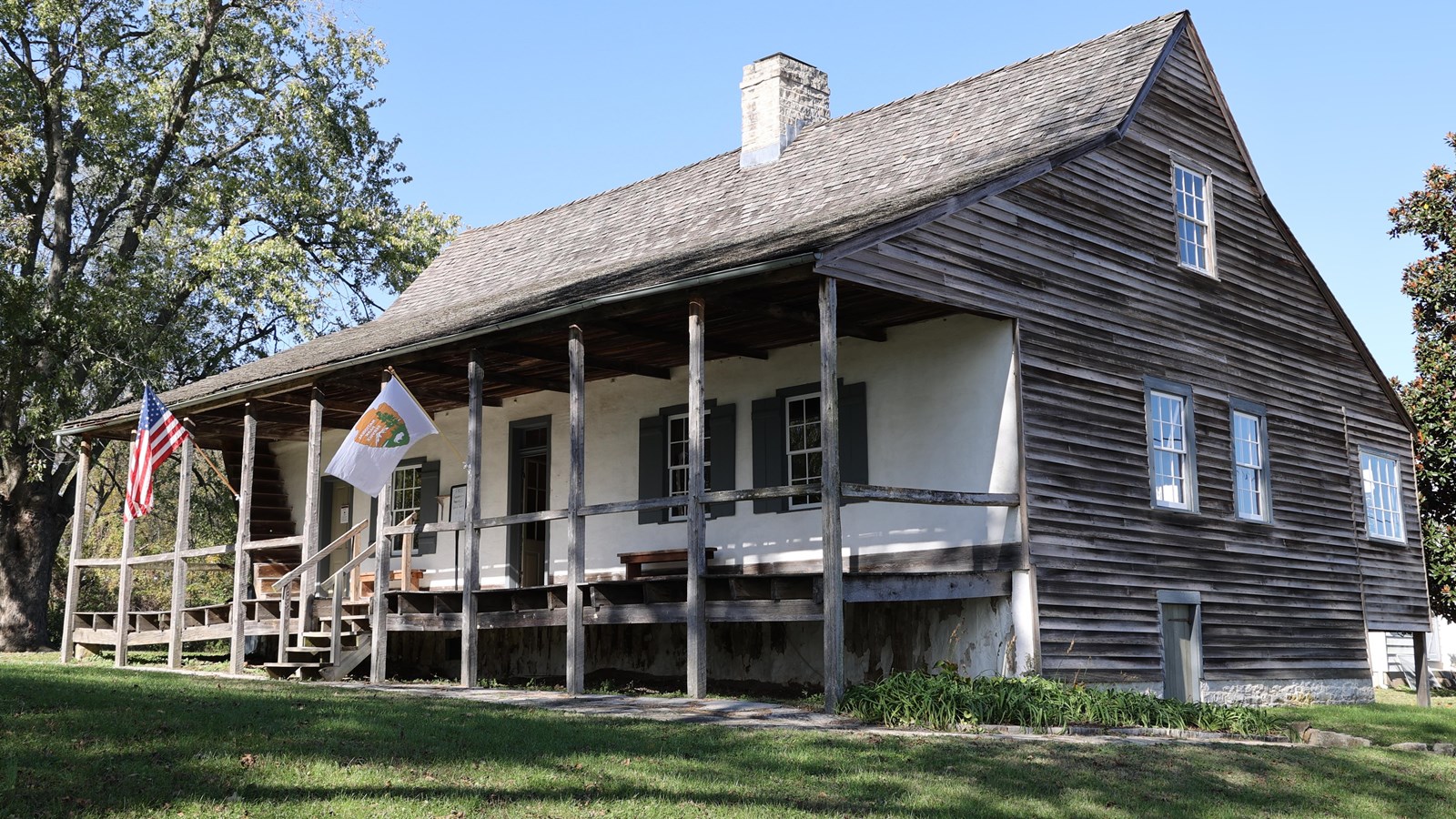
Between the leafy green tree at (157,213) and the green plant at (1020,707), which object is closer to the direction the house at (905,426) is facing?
the green plant

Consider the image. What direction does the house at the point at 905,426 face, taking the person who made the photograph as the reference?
facing the viewer and to the left of the viewer

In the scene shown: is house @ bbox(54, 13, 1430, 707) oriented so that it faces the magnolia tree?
no

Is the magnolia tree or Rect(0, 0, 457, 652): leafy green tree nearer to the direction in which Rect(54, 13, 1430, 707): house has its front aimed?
the leafy green tree

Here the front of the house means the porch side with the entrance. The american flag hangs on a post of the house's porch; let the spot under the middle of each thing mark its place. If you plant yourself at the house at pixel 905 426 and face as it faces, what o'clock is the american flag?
The american flag is roughly at 2 o'clock from the house.

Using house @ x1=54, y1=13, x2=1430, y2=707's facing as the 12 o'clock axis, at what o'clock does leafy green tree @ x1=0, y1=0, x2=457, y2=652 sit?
The leafy green tree is roughly at 3 o'clock from the house.

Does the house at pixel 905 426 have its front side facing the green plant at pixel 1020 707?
no

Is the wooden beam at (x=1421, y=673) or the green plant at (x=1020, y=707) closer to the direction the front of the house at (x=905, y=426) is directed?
the green plant
